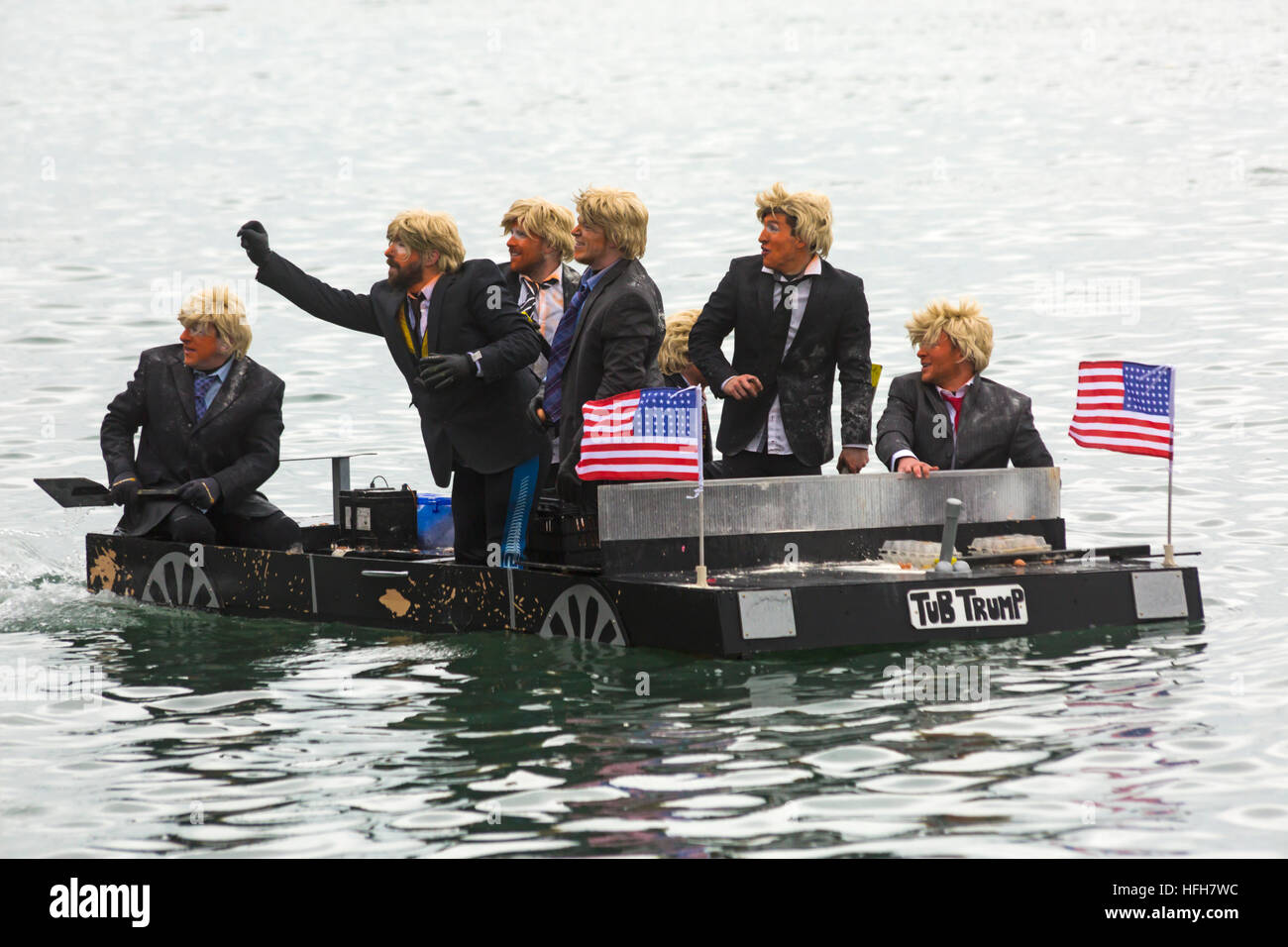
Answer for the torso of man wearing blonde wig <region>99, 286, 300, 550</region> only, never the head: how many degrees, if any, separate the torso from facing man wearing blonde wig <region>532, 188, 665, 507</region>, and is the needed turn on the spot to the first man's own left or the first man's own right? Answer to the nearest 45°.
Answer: approximately 90° to the first man's own left

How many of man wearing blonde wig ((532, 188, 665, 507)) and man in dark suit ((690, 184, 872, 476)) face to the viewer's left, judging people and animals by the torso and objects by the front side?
1

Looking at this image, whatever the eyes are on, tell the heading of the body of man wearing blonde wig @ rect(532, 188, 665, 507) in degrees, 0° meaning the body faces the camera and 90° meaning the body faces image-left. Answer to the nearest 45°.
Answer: approximately 90°

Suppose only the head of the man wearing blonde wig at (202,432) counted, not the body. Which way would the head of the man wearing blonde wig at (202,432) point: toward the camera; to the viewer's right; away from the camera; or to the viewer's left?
to the viewer's left

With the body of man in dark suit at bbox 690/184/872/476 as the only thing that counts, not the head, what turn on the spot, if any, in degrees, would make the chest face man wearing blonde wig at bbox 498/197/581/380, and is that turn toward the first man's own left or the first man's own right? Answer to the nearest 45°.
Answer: approximately 90° to the first man's own right

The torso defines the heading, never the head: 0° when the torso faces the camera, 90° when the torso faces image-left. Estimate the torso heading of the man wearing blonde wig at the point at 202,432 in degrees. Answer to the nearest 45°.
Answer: approximately 45°

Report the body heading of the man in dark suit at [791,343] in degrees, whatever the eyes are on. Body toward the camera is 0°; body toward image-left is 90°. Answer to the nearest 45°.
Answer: approximately 0°

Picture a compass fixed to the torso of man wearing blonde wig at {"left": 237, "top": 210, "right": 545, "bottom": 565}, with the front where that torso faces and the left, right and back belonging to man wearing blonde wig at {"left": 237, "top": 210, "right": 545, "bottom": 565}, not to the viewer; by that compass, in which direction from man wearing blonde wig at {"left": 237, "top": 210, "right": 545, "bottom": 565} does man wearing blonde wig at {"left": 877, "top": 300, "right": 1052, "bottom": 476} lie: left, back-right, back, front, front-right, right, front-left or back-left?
back-left

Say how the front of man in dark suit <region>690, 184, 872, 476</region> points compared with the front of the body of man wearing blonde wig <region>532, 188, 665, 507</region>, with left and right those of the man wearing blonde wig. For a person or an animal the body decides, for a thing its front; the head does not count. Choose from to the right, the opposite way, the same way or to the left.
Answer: to the left
